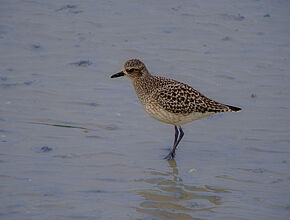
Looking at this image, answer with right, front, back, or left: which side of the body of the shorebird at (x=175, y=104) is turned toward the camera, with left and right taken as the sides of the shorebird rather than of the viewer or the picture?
left
